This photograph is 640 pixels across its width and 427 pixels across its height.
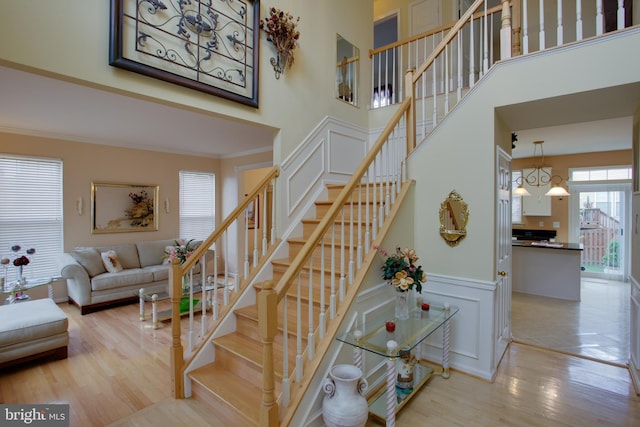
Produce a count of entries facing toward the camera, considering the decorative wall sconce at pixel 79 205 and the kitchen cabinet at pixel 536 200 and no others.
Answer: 2

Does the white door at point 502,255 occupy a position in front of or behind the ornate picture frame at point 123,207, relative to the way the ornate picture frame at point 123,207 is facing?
in front

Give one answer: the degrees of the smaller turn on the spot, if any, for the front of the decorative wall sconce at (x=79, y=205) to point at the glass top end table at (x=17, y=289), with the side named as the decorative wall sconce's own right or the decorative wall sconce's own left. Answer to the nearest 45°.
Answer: approximately 45° to the decorative wall sconce's own right

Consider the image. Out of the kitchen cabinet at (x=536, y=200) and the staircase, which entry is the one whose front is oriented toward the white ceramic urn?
the kitchen cabinet

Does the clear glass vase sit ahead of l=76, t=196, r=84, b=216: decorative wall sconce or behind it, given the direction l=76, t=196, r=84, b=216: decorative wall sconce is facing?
ahead

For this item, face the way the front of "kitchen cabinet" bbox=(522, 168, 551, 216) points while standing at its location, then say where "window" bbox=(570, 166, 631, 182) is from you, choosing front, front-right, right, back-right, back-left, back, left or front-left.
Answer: left

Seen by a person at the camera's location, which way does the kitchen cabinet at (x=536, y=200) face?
facing the viewer

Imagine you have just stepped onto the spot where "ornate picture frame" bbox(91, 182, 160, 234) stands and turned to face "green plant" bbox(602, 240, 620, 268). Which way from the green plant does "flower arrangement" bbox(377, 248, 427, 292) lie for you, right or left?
right

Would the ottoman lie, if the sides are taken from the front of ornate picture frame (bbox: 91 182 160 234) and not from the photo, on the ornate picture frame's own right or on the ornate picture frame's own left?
on the ornate picture frame's own right

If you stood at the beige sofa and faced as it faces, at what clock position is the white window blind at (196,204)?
The white window blind is roughly at 9 o'clock from the beige sofa.

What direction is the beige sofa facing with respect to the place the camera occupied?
facing the viewer and to the right of the viewer

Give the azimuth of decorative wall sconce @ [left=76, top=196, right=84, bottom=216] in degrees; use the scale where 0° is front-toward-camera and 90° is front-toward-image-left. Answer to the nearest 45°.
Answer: approximately 0°

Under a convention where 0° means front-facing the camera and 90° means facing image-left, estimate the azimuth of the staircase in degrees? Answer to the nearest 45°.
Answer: approximately 45°
